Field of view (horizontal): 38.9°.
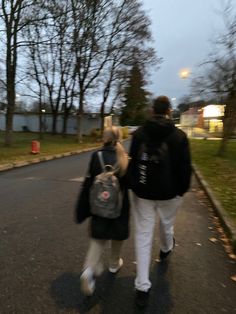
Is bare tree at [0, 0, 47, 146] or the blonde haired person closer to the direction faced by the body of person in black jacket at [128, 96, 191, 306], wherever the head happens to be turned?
the bare tree

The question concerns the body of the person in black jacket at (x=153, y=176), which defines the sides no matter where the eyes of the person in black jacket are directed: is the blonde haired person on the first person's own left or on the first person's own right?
on the first person's own left

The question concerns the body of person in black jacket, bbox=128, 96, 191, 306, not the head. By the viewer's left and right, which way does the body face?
facing away from the viewer

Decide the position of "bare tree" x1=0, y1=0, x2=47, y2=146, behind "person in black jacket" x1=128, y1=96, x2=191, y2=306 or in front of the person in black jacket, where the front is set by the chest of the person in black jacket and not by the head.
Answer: in front
